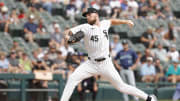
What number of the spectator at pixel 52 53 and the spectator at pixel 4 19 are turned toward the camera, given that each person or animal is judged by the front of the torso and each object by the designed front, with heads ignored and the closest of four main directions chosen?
2

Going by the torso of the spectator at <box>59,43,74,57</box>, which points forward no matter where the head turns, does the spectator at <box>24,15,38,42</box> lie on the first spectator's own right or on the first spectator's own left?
on the first spectator's own right

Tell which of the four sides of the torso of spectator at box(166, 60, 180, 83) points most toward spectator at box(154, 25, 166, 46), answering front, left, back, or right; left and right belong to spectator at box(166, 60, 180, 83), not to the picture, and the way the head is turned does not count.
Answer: back

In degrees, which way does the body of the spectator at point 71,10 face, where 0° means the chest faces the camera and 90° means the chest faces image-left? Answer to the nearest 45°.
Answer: approximately 0°

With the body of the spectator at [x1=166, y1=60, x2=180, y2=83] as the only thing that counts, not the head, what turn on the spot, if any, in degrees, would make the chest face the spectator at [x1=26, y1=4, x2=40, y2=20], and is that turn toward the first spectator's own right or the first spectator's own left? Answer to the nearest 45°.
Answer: approximately 90° to the first spectator's own right

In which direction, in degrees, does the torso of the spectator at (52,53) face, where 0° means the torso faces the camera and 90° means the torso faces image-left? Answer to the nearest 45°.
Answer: approximately 0°

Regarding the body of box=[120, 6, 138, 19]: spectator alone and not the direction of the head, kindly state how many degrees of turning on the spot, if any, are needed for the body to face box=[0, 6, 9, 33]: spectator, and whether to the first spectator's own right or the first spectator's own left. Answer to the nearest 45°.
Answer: approximately 45° to the first spectator's own right
